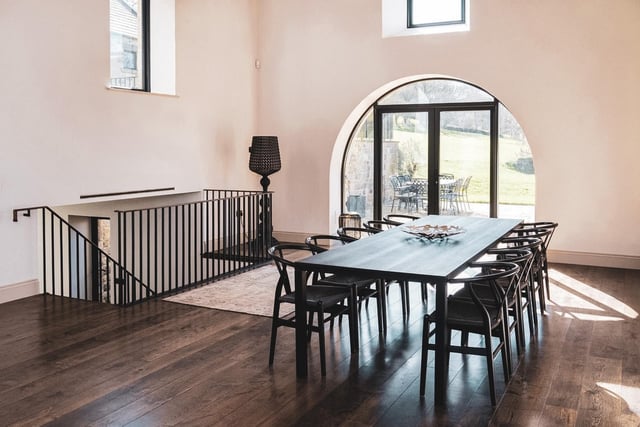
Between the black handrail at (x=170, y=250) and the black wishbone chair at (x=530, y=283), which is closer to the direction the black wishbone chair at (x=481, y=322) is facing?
the black handrail

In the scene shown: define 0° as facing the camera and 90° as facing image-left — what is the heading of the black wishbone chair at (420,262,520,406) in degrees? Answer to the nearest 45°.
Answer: approximately 90°

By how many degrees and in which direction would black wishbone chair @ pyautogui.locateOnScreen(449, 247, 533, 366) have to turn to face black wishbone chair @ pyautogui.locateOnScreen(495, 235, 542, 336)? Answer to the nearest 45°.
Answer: approximately 90° to its right

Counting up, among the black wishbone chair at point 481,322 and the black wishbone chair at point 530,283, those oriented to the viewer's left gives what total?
2

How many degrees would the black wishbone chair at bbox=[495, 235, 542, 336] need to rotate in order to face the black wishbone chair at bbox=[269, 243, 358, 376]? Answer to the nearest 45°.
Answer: approximately 45° to its left

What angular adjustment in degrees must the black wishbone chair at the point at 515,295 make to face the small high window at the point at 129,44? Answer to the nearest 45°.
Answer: approximately 45° to its right

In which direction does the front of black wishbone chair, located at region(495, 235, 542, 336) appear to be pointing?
to the viewer's left

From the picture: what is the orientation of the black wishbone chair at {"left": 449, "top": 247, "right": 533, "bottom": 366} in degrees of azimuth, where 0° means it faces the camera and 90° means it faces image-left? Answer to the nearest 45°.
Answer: approximately 90°
